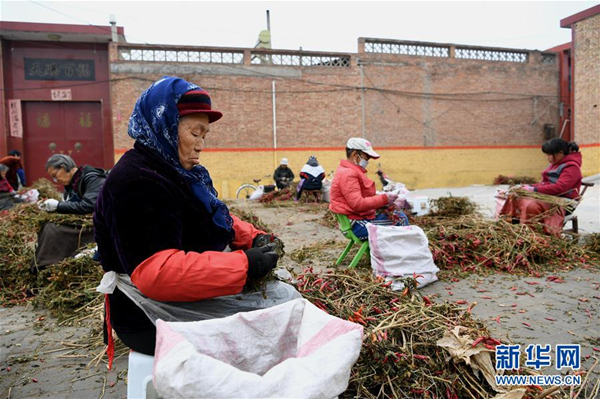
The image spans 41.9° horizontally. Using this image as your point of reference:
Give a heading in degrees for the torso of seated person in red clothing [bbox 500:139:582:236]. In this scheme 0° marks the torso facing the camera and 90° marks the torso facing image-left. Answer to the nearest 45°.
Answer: approximately 90°

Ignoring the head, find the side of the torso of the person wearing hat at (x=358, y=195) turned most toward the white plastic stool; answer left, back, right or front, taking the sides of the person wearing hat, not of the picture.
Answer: right

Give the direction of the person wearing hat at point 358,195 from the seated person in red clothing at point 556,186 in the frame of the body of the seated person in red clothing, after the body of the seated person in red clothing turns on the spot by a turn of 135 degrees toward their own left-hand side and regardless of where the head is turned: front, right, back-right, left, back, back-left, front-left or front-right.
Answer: right

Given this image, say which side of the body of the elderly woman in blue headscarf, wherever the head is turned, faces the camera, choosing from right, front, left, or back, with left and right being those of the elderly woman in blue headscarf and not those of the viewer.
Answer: right

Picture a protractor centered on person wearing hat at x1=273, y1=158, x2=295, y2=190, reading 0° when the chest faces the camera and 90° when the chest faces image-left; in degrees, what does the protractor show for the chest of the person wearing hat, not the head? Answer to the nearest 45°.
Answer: approximately 0°

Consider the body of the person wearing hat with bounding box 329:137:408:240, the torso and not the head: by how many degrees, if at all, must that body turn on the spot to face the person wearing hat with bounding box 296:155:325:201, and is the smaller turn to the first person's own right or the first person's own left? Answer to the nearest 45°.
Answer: approximately 90° to the first person's own left

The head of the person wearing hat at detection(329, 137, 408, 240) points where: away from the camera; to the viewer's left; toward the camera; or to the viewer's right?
to the viewer's right

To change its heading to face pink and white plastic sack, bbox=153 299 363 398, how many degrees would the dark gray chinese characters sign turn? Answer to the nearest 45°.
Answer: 0° — it already faces it

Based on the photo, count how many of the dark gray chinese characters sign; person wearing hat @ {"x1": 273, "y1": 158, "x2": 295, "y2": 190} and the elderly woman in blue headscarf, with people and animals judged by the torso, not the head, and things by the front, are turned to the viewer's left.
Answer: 0

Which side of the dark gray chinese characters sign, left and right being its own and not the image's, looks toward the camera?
front

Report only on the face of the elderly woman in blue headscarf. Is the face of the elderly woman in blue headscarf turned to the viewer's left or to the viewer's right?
to the viewer's right

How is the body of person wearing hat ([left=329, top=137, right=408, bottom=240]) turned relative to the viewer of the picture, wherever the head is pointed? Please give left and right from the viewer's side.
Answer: facing to the right of the viewer

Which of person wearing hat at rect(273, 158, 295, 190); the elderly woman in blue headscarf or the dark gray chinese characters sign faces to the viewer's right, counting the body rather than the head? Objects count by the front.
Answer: the elderly woman in blue headscarf

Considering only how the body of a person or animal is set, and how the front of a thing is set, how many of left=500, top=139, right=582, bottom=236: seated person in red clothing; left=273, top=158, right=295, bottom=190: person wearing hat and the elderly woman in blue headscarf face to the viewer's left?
1
